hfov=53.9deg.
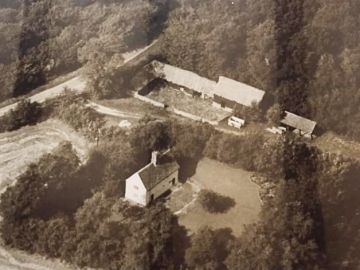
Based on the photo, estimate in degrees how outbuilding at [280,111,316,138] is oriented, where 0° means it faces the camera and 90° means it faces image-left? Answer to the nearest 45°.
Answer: approximately 45°

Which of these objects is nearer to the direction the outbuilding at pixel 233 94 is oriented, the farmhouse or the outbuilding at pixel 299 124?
the farmhouse

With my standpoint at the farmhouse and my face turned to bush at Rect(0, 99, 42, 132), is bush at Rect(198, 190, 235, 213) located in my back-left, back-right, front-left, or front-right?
back-right

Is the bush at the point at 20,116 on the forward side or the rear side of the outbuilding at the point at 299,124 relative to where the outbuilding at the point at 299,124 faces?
on the forward side

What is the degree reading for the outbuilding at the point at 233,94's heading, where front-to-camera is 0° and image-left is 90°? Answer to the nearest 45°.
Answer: approximately 45°

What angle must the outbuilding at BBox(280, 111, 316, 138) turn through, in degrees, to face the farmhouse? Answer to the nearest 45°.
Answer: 0° — it already faces it
